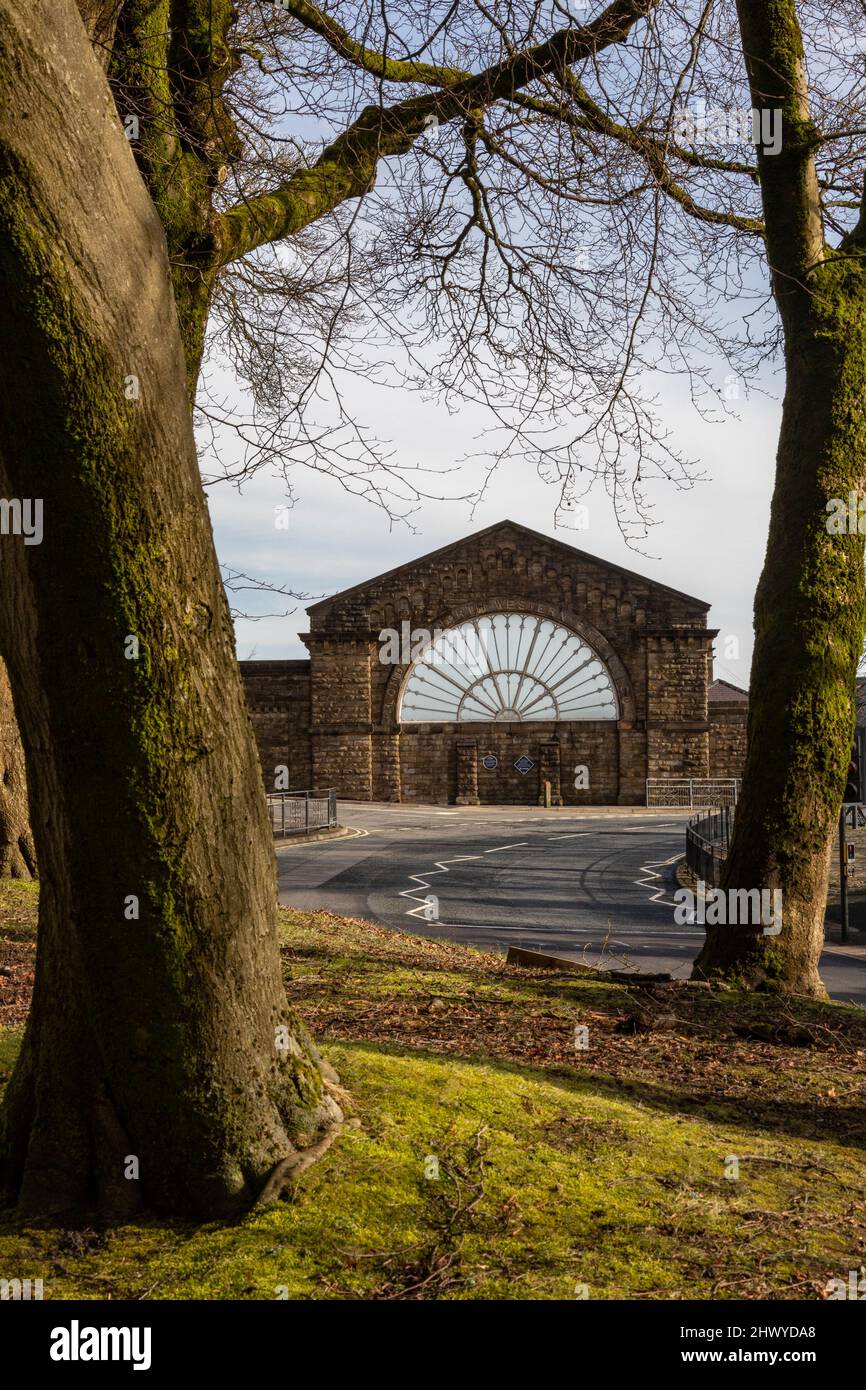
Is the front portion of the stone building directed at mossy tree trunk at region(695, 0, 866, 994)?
yes

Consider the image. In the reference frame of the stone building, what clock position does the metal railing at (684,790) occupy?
The metal railing is roughly at 9 o'clock from the stone building.

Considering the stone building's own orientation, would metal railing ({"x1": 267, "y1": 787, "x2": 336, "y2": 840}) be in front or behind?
in front

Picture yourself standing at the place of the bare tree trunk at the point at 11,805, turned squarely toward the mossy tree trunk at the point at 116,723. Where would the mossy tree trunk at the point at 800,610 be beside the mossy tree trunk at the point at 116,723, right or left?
left

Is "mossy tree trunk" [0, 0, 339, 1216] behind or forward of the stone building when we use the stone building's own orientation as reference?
forward

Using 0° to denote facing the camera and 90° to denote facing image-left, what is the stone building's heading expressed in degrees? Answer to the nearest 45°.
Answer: approximately 0°

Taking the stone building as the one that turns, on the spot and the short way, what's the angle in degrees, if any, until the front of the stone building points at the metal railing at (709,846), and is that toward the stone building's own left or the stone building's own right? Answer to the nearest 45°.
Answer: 0° — it already faces it
